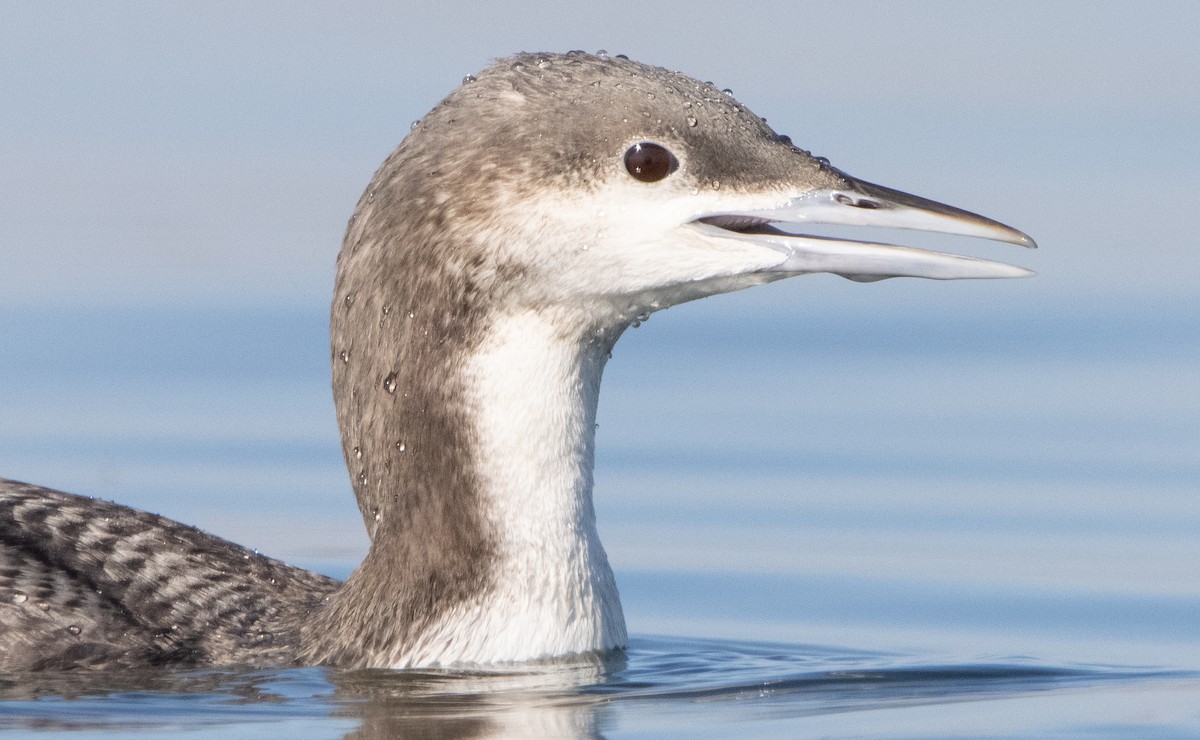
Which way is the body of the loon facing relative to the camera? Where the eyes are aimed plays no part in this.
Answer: to the viewer's right
